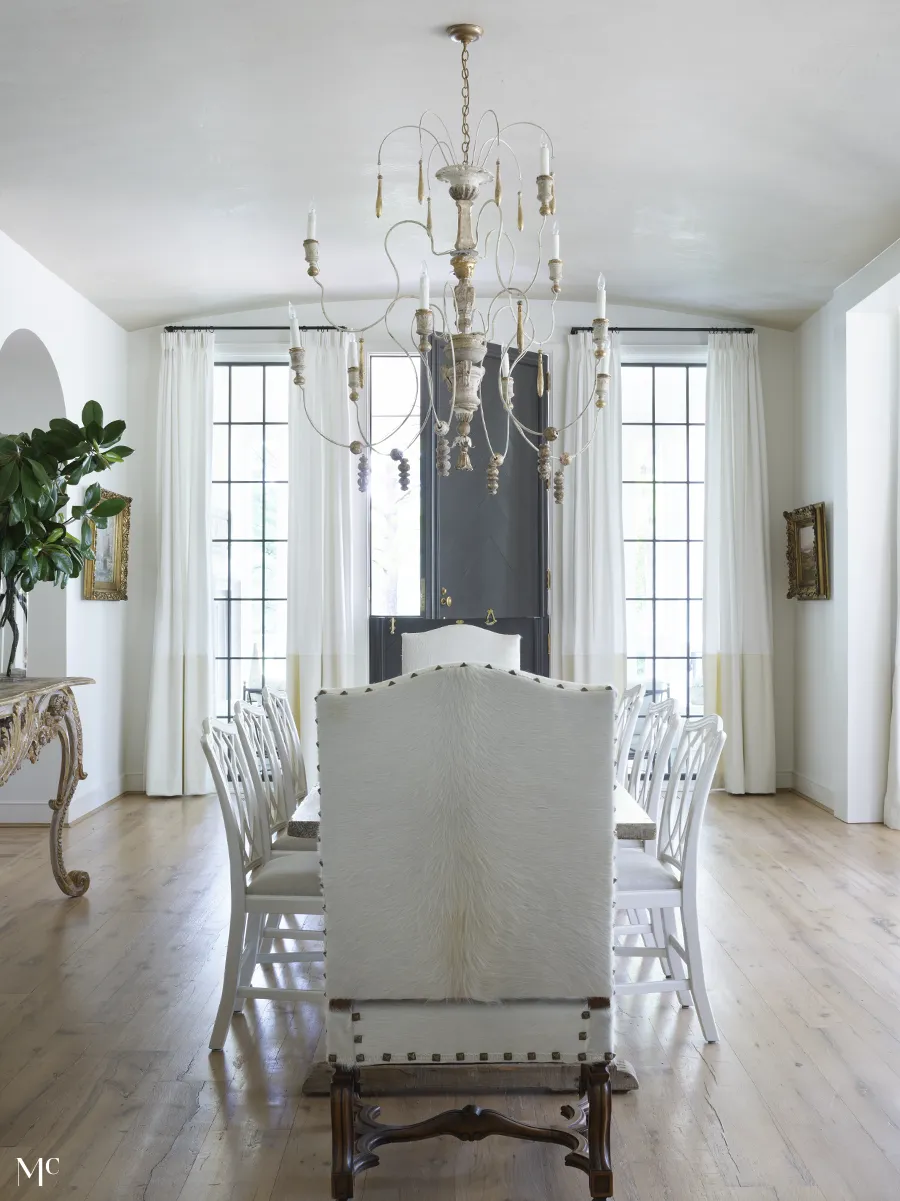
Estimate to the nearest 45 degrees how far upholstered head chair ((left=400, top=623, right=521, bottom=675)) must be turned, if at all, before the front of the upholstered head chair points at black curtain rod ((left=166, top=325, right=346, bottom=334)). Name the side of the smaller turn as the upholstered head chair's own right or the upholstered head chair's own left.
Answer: approximately 135° to the upholstered head chair's own right

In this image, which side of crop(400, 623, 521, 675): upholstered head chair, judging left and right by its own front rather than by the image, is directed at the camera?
front

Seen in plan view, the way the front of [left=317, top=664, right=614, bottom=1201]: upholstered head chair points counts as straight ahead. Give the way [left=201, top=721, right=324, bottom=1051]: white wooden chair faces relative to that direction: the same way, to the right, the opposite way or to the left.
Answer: to the right

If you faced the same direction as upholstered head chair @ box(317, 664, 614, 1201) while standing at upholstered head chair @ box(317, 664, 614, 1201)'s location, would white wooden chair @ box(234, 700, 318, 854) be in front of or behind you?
in front

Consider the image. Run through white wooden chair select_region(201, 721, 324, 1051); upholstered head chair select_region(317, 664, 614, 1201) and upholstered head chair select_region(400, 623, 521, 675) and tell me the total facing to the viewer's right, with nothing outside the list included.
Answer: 1

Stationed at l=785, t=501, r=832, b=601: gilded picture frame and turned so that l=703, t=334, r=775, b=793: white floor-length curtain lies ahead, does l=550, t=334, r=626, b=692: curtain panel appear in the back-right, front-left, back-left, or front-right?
front-left

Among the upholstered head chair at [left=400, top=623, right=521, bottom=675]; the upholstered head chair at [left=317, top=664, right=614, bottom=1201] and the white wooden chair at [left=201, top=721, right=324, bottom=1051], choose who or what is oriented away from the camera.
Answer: the upholstered head chair at [left=317, top=664, right=614, bottom=1201]

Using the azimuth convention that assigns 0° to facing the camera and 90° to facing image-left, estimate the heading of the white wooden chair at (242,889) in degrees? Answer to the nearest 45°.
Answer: approximately 270°

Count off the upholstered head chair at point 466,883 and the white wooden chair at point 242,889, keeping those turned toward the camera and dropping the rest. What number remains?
0

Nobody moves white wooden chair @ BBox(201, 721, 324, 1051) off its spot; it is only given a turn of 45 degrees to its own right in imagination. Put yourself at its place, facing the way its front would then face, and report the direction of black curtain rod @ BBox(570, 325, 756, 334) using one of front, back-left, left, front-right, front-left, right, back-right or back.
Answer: left

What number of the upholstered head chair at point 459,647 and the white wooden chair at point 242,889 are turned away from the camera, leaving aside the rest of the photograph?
0

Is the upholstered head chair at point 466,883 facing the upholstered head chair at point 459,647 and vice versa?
yes

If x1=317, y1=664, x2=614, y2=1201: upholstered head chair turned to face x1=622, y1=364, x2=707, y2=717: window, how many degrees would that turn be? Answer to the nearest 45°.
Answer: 0° — it already faces it

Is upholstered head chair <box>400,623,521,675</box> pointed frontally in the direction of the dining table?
yes

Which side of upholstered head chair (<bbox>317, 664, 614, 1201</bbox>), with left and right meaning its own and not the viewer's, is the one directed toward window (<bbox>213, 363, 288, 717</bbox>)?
front

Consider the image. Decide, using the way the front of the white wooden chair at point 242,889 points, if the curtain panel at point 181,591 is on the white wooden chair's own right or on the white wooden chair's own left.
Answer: on the white wooden chair's own left

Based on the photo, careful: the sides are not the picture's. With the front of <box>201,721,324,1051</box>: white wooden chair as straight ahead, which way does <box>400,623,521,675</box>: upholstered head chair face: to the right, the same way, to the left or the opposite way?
to the right

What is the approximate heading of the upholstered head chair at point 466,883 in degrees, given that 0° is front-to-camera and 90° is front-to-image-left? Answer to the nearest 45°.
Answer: approximately 180°

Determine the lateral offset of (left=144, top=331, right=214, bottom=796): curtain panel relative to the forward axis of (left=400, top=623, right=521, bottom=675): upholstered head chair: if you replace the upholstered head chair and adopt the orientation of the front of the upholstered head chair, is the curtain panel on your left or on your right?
on your right
